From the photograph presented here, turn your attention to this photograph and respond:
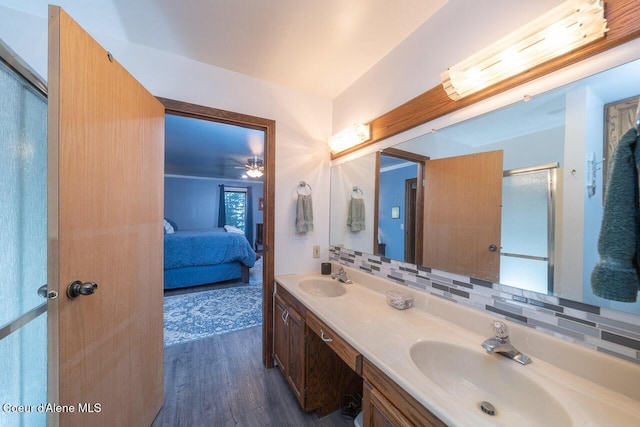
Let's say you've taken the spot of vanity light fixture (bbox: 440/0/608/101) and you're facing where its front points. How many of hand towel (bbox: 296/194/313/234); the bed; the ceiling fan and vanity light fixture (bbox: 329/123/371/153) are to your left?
0

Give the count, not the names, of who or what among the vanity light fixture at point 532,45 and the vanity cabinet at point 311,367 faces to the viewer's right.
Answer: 0

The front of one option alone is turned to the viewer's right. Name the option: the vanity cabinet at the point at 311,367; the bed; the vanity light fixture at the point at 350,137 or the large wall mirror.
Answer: the bed

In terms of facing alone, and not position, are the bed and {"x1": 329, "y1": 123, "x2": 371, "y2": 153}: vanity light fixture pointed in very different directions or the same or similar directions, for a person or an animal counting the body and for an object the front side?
very different directions

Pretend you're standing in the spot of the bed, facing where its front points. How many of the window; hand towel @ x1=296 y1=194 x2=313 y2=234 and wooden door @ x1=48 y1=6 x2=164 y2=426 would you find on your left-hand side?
1

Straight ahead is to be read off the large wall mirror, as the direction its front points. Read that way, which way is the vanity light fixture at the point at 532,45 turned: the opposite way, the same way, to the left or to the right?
the same way

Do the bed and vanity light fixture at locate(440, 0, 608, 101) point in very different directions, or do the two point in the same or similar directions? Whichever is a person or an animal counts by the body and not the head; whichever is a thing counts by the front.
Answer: very different directions

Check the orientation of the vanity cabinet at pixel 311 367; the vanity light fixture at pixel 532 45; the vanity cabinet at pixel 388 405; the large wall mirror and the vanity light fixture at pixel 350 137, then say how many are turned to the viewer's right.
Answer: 0

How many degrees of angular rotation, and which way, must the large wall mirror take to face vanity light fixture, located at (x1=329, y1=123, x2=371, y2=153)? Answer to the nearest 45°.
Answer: approximately 45° to its right

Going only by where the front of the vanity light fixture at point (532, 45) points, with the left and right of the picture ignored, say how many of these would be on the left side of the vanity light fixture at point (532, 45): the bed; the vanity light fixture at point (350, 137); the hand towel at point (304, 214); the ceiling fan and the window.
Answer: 0

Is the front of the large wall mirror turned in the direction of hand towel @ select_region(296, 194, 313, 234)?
no

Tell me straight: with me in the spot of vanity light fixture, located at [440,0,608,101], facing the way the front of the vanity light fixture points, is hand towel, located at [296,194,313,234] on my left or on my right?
on my right

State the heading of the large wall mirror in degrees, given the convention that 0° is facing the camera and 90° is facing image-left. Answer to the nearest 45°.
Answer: approximately 45°

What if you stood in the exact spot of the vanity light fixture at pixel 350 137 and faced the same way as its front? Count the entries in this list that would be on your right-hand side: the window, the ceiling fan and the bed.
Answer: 3

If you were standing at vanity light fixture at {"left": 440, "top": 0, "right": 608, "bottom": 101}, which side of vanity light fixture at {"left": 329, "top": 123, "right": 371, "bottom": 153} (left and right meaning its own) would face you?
left

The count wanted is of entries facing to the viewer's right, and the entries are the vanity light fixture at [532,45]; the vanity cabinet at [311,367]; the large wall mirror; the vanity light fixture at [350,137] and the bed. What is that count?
1

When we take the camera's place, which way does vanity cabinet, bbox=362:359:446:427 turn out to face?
facing the viewer and to the left of the viewer

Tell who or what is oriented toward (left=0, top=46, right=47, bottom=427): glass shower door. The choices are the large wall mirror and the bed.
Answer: the large wall mirror

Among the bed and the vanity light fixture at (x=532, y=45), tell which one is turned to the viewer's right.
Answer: the bed

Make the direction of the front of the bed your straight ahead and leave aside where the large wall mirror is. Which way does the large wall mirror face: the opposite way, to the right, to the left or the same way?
the opposite way

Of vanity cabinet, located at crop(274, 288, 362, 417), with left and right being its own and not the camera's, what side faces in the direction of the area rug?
right

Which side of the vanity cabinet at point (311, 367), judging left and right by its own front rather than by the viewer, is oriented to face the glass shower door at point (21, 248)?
front

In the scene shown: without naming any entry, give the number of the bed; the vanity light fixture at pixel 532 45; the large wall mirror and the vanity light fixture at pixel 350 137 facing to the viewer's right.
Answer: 1

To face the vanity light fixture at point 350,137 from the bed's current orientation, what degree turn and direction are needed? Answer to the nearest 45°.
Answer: approximately 90° to its right
